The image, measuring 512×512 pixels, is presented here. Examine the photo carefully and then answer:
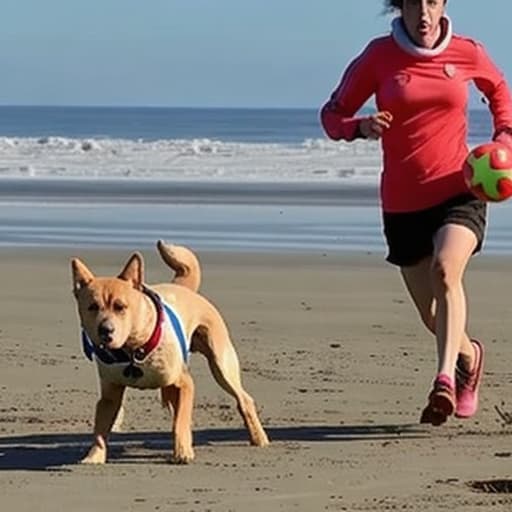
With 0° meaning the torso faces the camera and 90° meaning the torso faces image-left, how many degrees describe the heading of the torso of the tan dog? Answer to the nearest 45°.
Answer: approximately 45°

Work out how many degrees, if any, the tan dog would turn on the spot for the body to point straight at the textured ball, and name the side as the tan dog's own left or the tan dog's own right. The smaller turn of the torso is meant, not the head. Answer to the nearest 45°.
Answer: approximately 135° to the tan dog's own left
